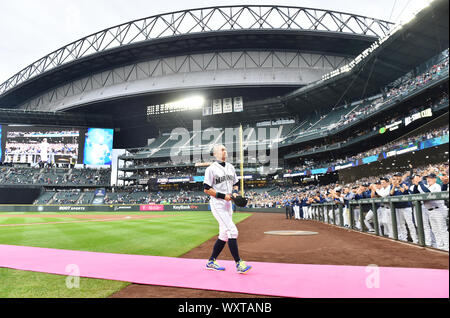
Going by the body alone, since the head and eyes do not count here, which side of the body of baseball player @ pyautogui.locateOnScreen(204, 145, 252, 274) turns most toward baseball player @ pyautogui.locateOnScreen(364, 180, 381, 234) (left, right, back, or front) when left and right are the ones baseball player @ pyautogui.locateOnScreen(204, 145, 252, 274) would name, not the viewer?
left

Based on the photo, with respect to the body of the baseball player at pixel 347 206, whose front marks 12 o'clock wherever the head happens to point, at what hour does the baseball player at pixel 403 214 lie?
the baseball player at pixel 403 214 is roughly at 10 o'clock from the baseball player at pixel 347 206.

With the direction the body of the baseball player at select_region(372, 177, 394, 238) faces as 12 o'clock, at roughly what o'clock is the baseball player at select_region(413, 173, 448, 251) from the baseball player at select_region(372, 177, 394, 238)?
the baseball player at select_region(413, 173, 448, 251) is roughly at 10 o'clock from the baseball player at select_region(372, 177, 394, 238).

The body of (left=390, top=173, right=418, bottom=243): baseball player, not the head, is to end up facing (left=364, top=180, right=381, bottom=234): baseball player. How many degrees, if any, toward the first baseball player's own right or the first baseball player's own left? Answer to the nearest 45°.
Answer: approximately 90° to the first baseball player's own right

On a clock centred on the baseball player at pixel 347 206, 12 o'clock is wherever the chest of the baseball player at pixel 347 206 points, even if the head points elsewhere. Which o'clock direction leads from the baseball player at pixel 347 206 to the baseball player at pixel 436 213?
the baseball player at pixel 436 213 is roughly at 10 o'clock from the baseball player at pixel 347 206.

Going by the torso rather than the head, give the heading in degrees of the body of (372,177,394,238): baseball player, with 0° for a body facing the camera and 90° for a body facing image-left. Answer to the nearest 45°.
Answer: approximately 45°

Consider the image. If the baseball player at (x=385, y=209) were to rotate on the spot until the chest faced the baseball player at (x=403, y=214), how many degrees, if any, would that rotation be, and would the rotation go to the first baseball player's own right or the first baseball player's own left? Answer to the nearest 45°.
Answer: approximately 90° to the first baseball player's own left

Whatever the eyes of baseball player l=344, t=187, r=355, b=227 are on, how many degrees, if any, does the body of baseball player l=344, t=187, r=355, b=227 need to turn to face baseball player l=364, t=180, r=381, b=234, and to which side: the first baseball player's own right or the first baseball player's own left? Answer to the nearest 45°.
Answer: approximately 45° to the first baseball player's own left

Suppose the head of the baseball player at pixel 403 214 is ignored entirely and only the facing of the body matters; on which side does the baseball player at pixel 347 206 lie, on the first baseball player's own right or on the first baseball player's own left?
on the first baseball player's own right
